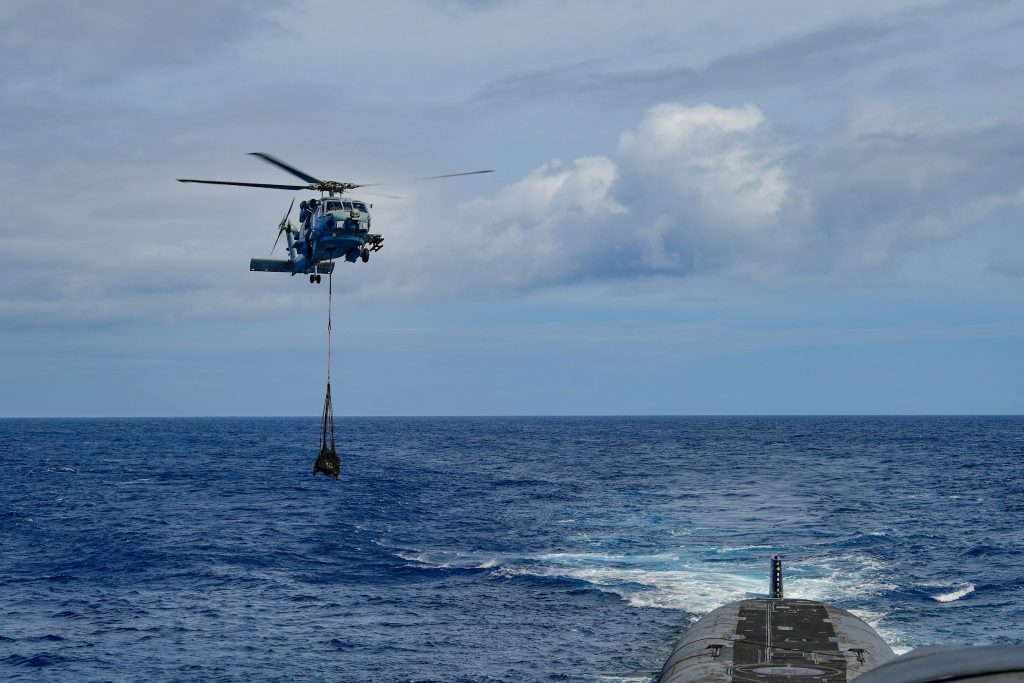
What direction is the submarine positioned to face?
toward the camera
